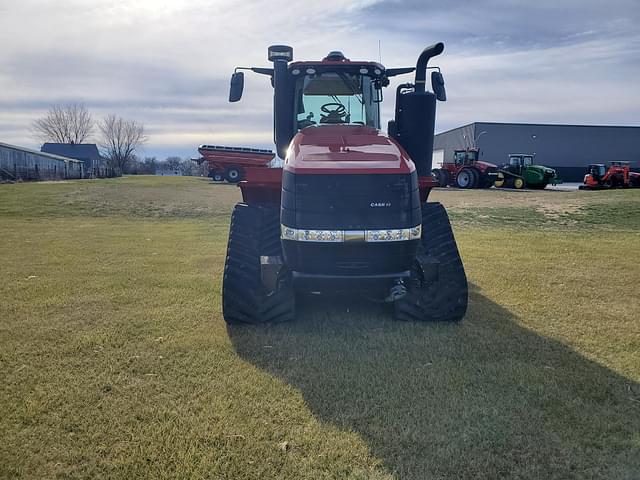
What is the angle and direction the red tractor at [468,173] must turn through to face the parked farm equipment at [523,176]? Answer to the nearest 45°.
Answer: approximately 45° to its left

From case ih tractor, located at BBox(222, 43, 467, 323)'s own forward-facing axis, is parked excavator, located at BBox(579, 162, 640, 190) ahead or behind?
behind

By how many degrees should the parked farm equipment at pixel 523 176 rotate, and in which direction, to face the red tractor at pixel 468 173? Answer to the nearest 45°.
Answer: approximately 135° to its right

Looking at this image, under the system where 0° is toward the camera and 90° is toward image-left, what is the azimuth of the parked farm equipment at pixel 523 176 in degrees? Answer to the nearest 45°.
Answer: approximately 315°

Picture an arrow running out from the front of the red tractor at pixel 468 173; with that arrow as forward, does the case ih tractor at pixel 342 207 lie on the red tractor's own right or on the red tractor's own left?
on the red tractor's own right

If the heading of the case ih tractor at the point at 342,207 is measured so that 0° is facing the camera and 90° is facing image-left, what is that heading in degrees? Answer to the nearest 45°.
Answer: approximately 0°

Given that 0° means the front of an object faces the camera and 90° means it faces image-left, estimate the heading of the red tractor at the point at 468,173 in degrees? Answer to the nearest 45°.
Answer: approximately 315°

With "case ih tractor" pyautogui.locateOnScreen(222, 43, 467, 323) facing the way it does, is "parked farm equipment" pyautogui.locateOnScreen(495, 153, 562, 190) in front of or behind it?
behind

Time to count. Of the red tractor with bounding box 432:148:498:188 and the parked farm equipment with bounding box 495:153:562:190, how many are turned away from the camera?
0

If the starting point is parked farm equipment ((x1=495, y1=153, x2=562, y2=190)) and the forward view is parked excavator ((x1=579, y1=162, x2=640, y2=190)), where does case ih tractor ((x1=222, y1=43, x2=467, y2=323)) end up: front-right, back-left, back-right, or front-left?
back-right
